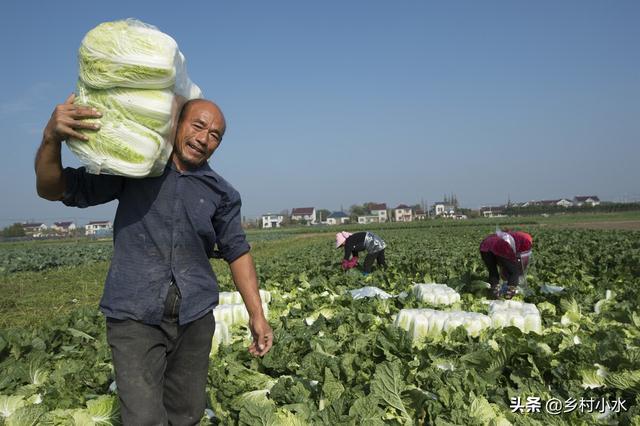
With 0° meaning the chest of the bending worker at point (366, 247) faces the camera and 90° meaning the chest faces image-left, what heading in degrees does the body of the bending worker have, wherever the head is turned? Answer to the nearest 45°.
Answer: approximately 90°

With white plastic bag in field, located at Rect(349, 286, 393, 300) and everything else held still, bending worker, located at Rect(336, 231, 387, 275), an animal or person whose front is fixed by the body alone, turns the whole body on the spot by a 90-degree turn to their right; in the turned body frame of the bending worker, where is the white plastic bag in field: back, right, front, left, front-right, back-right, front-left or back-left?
back

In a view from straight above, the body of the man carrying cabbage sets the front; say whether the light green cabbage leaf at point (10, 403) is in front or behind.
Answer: behind

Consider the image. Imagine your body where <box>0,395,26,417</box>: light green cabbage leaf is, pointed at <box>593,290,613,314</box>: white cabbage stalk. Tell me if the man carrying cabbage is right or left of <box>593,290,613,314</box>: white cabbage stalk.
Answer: right

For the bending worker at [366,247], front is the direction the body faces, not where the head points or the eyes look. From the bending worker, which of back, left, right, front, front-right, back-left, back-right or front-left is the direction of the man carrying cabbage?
left

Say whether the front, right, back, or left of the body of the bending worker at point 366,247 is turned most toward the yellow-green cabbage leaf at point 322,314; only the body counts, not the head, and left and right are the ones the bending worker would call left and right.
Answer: left

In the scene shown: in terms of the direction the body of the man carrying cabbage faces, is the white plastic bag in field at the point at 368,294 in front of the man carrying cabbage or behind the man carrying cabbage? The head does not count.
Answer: behind

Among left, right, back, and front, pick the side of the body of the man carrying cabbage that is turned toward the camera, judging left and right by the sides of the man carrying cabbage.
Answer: front

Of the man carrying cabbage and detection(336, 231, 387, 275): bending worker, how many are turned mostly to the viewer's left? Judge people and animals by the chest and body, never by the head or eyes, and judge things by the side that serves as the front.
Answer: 1

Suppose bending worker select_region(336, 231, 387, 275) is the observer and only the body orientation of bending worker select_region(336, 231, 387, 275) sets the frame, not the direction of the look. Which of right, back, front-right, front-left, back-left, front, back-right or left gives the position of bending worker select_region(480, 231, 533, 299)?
back-left

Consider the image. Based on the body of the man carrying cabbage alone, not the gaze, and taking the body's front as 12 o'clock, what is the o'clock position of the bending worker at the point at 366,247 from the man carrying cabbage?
The bending worker is roughly at 7 o'clock from the man carrying cabbage.
